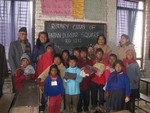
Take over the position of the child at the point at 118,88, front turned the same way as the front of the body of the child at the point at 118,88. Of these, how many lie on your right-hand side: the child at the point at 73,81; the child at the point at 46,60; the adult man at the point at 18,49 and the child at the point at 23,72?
4

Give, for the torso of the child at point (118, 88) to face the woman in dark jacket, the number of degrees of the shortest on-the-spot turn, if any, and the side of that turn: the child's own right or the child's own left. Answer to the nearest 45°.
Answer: approximately 90° to the child's own right

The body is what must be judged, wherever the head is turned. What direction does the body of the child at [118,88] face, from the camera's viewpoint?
toward the camera

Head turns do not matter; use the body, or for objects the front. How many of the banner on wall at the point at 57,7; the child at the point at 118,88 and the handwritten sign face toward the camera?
3

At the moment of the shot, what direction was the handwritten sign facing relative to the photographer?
facing the viewer

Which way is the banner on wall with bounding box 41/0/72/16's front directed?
toward the camera

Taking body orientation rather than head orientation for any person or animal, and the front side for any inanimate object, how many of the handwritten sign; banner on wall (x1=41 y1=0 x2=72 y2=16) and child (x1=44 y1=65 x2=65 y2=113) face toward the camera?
3

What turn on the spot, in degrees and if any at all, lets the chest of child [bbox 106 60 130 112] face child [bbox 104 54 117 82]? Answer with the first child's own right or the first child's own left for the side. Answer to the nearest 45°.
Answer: approximately 180°

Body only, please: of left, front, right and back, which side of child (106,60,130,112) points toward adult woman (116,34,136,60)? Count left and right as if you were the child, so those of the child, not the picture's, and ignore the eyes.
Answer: back

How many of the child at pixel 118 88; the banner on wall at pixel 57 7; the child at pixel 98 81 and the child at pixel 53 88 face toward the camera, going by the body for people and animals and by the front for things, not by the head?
4
